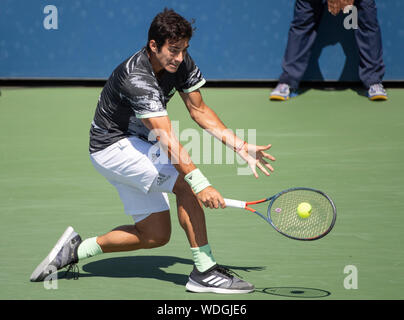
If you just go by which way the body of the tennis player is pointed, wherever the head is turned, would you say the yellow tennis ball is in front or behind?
in front

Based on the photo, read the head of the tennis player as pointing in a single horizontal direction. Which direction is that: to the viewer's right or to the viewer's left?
to the viewer's right
